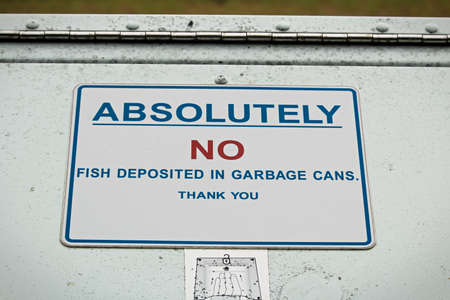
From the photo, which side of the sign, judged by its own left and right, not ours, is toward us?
front
